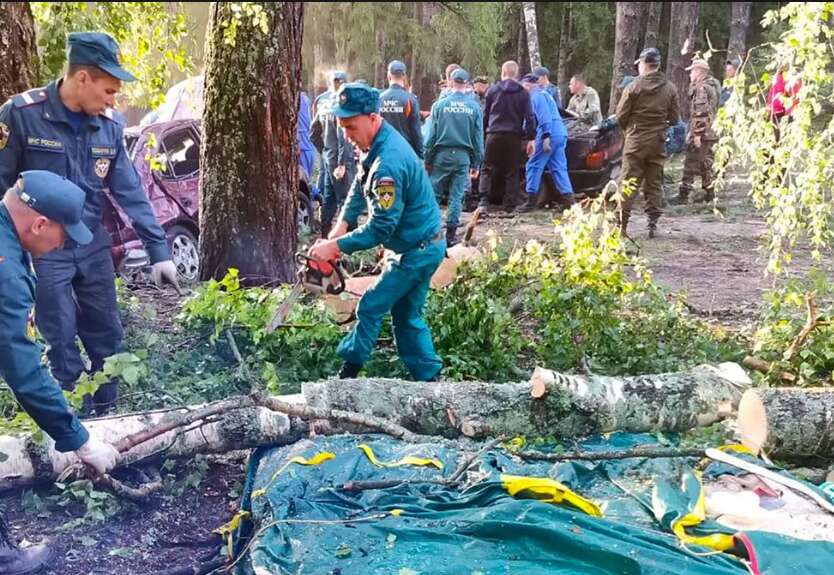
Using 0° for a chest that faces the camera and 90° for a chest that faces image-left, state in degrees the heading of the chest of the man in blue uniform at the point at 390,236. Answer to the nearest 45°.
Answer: approximately 90°

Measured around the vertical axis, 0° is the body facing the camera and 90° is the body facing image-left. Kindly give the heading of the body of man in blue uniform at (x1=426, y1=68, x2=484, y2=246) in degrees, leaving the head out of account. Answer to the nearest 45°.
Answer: approximately 180°

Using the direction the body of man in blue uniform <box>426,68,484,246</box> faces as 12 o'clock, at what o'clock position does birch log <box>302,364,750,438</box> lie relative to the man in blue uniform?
The birch log is roughly at 6 o'clock from the man in blue uniform.

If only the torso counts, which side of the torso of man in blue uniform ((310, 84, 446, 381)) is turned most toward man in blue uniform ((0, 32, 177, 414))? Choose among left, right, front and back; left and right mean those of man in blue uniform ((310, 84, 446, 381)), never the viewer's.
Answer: front

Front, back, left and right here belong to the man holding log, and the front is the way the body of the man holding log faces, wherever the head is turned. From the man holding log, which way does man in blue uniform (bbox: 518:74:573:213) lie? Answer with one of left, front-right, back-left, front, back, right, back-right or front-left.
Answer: front-left

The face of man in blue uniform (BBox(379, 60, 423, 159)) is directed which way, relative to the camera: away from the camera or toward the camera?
away from the camera

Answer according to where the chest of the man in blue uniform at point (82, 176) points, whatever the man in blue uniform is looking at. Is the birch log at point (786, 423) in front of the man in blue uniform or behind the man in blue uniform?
in front

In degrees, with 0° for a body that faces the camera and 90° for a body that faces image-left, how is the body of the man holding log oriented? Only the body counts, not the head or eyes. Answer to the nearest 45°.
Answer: approximately 270°

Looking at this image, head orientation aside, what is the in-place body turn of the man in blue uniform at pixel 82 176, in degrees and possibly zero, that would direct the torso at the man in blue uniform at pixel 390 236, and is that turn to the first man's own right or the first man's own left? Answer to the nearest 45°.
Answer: approximately 45° to the first man's own left

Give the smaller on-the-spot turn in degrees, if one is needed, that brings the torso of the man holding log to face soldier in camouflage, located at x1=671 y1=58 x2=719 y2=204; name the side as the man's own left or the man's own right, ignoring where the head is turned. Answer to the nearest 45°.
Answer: approximately 45° to the man's own left

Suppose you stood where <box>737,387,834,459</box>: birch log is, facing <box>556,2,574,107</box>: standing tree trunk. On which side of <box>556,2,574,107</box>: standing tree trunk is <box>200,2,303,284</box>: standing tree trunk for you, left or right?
left

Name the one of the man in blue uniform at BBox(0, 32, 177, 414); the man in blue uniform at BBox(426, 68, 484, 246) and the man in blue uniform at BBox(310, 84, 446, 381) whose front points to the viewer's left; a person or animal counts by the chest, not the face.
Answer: the man in blue uniform at BBox(310, 84, 446, 381)

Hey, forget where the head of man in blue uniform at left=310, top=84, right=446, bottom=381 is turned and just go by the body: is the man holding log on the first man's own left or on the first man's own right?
on the first man's own left
